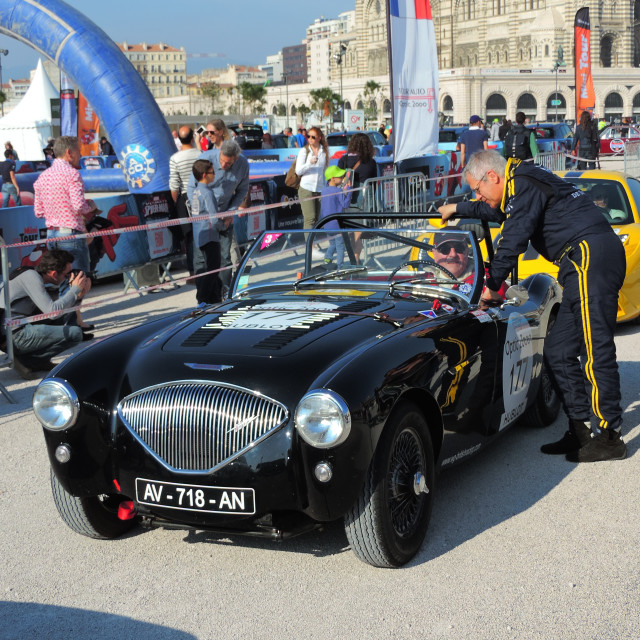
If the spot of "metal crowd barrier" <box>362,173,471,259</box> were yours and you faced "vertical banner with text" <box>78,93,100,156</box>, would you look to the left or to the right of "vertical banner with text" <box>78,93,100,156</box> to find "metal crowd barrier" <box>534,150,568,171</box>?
right

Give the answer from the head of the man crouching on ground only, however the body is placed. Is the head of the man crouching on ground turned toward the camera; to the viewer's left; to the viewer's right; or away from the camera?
to the viewer's right

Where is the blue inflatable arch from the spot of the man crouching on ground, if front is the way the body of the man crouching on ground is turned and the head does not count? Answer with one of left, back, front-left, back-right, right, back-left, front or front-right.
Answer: left

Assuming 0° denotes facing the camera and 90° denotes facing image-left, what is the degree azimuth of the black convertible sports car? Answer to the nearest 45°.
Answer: approximately 45°

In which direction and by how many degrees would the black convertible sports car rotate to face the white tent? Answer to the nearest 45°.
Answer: approximately 135° to its right

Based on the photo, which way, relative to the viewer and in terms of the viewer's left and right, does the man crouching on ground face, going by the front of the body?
facing to the right of the viewer
